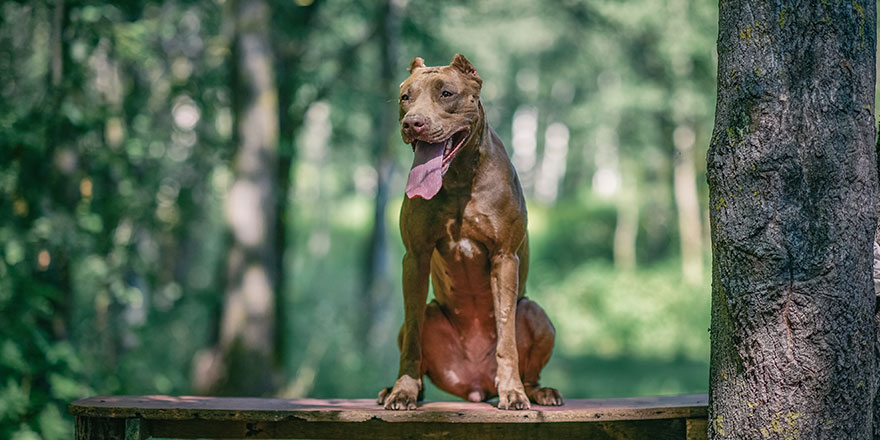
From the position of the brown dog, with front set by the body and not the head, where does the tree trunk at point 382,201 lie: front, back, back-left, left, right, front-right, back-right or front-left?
back

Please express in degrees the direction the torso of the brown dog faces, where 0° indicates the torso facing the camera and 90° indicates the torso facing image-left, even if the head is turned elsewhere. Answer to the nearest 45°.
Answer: approximately 0°

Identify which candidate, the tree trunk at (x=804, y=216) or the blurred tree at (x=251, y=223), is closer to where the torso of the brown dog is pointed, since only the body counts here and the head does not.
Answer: the tree trunk

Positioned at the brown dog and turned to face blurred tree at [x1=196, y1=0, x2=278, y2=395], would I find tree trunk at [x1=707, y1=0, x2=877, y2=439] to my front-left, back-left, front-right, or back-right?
back-right

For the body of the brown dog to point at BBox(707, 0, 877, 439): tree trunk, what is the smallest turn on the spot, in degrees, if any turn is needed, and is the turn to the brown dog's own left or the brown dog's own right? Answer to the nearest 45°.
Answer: approximately 45° to the brown dog's own left
